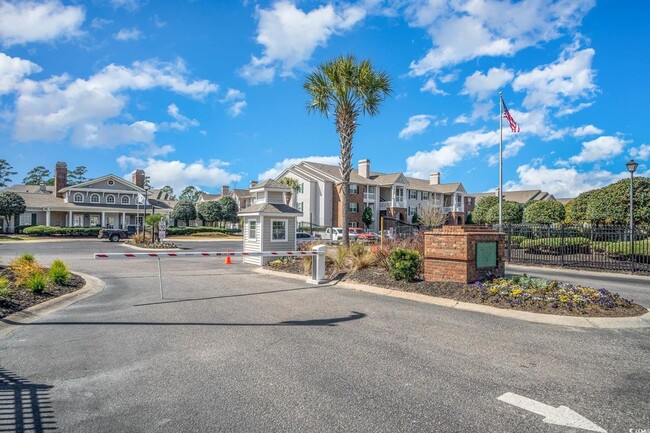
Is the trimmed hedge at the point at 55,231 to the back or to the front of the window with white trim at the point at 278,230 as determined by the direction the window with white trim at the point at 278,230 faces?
to the back

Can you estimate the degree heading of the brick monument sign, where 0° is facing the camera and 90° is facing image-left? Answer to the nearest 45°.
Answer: approximately 315°

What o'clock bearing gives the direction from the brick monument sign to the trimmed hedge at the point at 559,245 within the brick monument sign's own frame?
The trimmed hedge is roughly at 8 o'clock from the brick monument sign.

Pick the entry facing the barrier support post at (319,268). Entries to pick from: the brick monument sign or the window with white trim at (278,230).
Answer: the window with white trim

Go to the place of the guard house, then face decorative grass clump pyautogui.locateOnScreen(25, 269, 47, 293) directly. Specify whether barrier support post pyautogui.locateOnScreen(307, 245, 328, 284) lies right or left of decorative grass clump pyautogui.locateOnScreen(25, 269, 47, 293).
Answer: left

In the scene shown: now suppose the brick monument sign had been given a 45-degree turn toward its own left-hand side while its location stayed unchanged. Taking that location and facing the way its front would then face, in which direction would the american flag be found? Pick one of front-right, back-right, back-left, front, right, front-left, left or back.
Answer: left

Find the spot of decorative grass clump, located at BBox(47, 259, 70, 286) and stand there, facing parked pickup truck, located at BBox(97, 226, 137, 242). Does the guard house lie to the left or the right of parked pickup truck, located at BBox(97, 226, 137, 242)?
right

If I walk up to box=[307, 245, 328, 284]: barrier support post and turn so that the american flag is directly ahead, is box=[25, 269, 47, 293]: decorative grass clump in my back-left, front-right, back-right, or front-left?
back-left

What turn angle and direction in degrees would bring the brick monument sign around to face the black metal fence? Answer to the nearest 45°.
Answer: approximately 90° to its left

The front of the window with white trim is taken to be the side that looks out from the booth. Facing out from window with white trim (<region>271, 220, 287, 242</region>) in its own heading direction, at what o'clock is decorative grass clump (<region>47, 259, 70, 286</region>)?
The decorative grass clump is roughly at 1 o'clock from the window with white trim.
